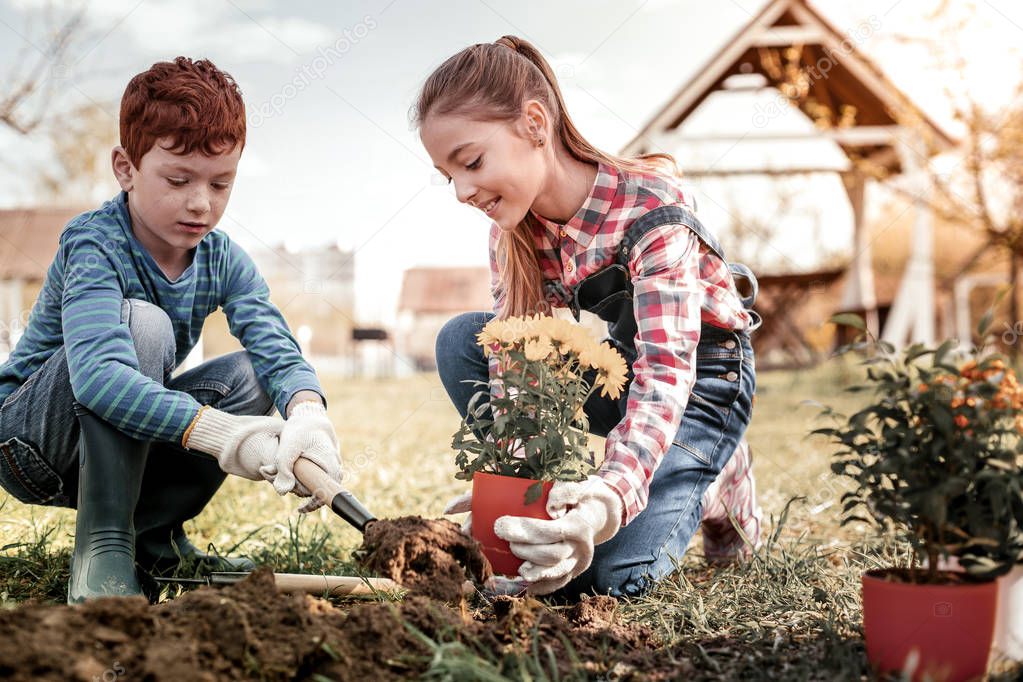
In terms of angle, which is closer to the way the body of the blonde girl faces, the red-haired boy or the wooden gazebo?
the red-haired boy

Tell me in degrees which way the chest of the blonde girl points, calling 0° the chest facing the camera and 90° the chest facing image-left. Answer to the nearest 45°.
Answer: approximately 45°

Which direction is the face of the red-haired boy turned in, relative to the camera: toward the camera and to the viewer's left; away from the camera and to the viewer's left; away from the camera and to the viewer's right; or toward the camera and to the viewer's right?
toward the camera and to the viewer's right

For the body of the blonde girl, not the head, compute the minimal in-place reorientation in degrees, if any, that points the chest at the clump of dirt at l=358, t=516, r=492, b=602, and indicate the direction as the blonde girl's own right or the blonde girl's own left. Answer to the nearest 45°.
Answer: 0° — they already face it

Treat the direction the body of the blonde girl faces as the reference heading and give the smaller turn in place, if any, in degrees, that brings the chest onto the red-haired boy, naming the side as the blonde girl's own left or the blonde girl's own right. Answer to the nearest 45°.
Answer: approximately 45° to the blonde girl's own right

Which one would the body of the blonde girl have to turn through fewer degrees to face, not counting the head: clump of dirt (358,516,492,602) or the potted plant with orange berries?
the clump of dirt

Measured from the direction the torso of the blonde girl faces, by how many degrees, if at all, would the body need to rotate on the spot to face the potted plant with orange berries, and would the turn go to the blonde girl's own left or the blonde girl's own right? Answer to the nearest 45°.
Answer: approximately 90° to the blonde girl's own left

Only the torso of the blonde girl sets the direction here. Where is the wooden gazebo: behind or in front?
behind

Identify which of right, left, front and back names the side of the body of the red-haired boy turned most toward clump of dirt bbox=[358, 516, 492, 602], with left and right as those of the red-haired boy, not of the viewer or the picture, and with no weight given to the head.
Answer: front

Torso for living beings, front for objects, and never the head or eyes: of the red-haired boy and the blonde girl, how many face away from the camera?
0

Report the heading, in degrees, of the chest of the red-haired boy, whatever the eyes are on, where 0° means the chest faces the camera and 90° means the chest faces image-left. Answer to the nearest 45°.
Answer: approximately 315°

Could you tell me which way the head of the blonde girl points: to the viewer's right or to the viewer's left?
to the viewer's left

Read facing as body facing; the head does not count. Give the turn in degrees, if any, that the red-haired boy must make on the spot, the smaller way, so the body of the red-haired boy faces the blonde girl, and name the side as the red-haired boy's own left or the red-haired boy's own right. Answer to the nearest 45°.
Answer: approximately 45° to the red-haired boy's own left
